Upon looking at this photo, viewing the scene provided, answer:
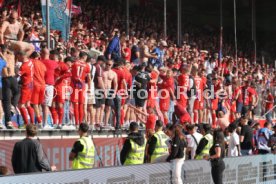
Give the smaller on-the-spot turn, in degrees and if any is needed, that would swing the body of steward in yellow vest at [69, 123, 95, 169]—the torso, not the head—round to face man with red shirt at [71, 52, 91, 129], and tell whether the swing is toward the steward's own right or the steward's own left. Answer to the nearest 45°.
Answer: approximately 45° to the steward's own right

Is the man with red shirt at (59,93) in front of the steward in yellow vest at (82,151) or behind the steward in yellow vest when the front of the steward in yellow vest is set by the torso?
in front

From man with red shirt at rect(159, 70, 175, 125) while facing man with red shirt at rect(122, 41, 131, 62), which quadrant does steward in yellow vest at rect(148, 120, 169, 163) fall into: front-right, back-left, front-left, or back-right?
back-left

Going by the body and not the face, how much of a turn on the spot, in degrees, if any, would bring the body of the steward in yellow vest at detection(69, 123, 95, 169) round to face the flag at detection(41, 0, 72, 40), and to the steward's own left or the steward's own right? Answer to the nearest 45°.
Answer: approximately 45° to the steward's own right

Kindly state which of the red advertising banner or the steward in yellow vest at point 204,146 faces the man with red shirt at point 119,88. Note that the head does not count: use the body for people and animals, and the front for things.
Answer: the steward in yellow vest

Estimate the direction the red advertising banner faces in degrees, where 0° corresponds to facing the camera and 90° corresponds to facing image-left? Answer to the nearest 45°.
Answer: approximately 0°

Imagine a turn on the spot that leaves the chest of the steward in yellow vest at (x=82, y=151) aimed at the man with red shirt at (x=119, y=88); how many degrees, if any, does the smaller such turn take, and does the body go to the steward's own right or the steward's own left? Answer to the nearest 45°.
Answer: approximately 45° to the steward's own right

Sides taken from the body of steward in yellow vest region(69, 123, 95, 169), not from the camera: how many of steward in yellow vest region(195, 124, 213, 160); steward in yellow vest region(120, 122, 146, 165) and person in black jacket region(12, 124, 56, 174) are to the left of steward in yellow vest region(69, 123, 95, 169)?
1

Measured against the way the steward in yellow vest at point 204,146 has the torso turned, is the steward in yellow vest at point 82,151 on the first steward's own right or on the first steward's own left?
on the first steward's own left

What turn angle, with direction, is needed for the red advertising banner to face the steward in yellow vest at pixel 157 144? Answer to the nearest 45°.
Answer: approximately 45° to its left

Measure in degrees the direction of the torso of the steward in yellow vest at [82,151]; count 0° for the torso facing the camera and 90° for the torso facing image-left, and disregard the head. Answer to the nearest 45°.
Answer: approximately 135°
